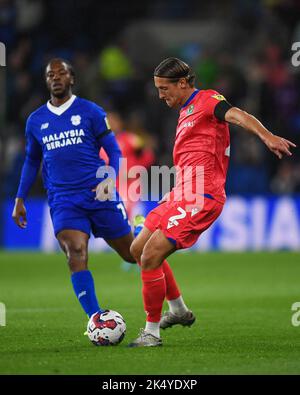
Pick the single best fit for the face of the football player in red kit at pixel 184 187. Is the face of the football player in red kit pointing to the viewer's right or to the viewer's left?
to the viewer's left

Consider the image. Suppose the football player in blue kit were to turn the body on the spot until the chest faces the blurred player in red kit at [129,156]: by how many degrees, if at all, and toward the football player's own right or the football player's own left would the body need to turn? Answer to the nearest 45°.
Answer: approximately 180°

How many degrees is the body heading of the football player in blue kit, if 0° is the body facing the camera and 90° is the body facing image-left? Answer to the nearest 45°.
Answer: approximately 0°
